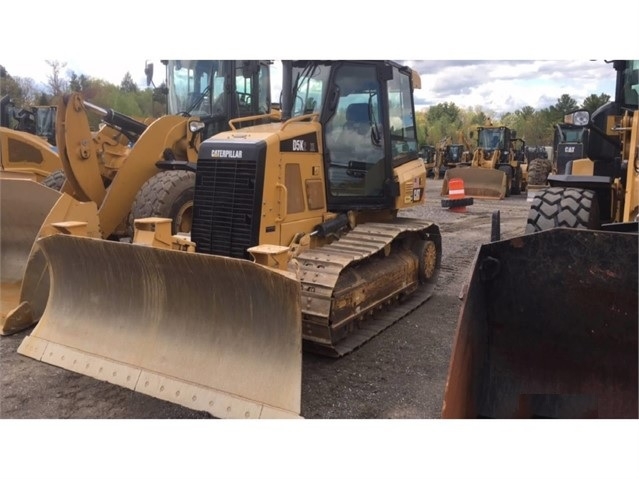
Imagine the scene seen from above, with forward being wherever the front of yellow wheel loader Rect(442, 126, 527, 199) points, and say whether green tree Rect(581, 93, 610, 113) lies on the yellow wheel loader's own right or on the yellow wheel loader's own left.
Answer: on the yellow wheel loader's own left

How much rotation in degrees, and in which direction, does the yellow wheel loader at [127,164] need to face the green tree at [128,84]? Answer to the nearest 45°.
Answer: approximately 135° to its right

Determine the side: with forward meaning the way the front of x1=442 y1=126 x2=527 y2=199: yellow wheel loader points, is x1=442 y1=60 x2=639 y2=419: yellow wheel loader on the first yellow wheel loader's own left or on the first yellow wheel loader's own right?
on the first yellow wheel loader's own left

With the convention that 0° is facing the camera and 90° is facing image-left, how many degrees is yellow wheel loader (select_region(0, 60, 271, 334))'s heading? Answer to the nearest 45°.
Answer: approximately 45°

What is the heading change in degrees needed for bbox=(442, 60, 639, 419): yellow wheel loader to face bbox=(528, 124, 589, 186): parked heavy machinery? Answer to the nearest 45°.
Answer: approximately 180°

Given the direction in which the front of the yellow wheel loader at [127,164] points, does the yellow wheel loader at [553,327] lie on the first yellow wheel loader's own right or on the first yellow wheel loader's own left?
on the first yellow wheel loader's own left

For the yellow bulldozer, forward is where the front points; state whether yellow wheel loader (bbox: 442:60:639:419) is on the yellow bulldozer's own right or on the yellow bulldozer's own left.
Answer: on the yellow bulldozer's own left
